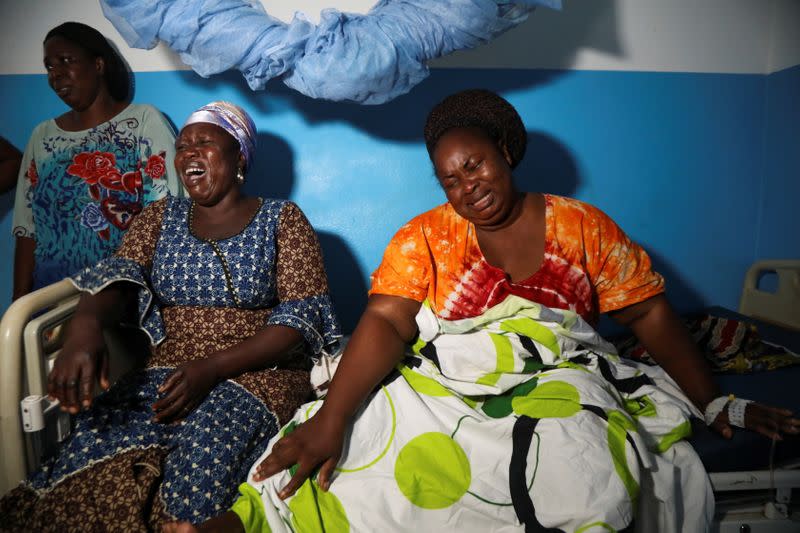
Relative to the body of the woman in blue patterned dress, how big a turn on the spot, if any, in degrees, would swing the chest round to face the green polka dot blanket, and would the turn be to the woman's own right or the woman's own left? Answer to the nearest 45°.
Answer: approximately 90° to the woman's own left

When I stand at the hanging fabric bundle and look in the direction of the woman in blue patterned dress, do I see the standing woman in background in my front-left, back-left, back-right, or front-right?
front-right

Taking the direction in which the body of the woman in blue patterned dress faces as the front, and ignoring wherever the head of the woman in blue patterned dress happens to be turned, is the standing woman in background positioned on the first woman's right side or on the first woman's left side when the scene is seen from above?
on the first woman's right side

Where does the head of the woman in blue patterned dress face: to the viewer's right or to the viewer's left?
to the viewer's left
